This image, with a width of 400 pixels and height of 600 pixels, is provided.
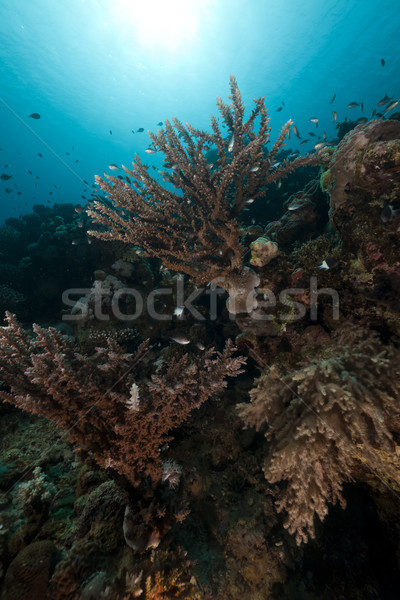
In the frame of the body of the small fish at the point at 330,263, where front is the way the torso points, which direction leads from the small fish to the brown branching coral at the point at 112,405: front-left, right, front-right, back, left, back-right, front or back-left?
back-right

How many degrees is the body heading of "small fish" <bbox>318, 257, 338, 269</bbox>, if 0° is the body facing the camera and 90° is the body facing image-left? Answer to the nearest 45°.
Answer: approximately 270°

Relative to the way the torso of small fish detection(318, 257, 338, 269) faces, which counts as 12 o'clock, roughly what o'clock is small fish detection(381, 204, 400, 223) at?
small fish detection(381, 204, 400, 223) is roughly at 12 o'clock from small fish detection(318, 257, 338, 269).

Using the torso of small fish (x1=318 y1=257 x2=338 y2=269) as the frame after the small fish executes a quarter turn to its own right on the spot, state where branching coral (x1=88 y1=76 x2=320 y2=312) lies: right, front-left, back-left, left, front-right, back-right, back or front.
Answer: right

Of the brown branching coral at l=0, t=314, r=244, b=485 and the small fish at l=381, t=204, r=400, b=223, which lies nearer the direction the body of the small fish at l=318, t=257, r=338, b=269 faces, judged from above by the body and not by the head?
the small fish
